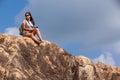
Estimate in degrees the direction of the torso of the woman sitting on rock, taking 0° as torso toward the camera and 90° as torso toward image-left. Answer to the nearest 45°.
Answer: approximately 315°
